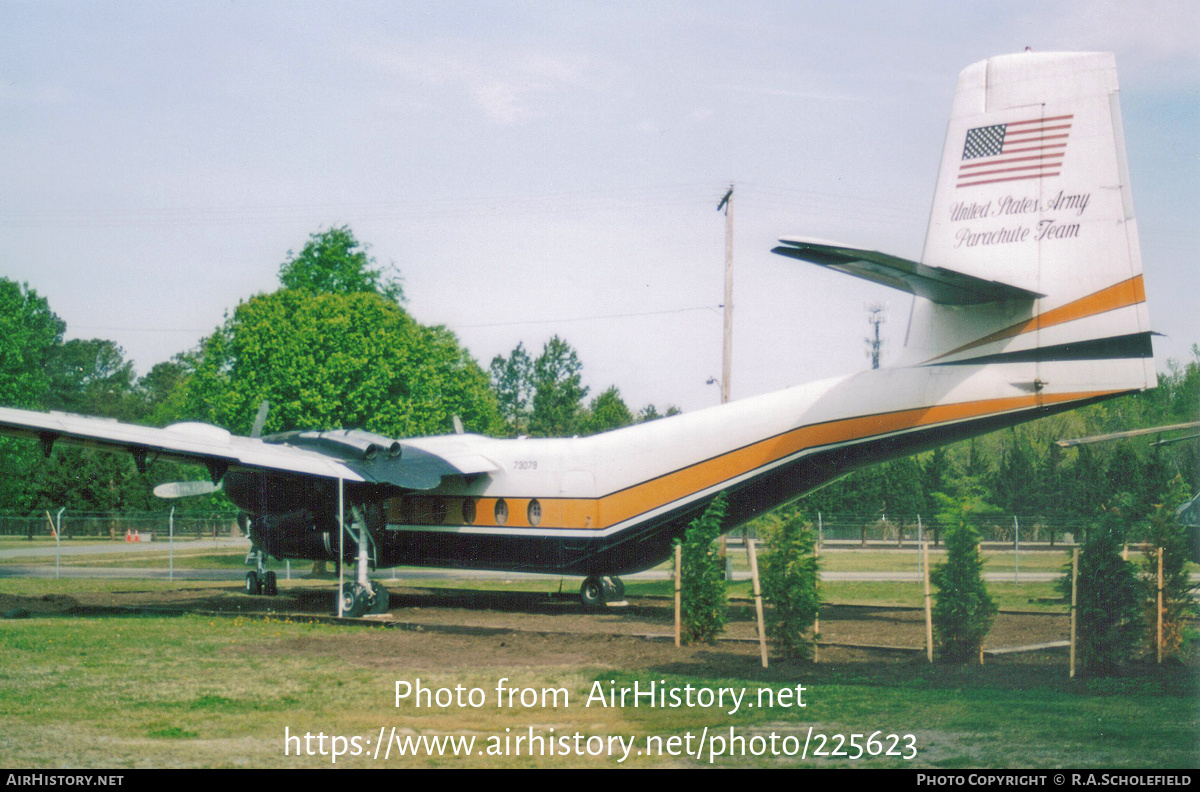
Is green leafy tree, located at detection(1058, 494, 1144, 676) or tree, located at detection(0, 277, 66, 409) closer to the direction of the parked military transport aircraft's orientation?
the tree

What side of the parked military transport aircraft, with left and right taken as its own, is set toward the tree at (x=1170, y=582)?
back

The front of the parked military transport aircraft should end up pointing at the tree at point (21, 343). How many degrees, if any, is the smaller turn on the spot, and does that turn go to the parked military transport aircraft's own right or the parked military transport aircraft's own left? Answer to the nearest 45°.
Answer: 0° — it already faces it

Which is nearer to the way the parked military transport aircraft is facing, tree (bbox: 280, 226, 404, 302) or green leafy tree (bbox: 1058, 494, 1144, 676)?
the tree

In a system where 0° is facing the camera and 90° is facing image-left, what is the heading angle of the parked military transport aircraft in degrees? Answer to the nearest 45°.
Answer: approximately 135°

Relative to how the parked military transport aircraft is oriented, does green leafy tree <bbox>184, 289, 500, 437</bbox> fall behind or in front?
in front

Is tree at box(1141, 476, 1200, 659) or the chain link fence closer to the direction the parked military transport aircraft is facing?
the chain link fence

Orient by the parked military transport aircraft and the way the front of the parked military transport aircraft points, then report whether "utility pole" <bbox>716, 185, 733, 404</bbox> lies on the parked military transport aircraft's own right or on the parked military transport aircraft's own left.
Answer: on the parked military transport aircraft's own right
